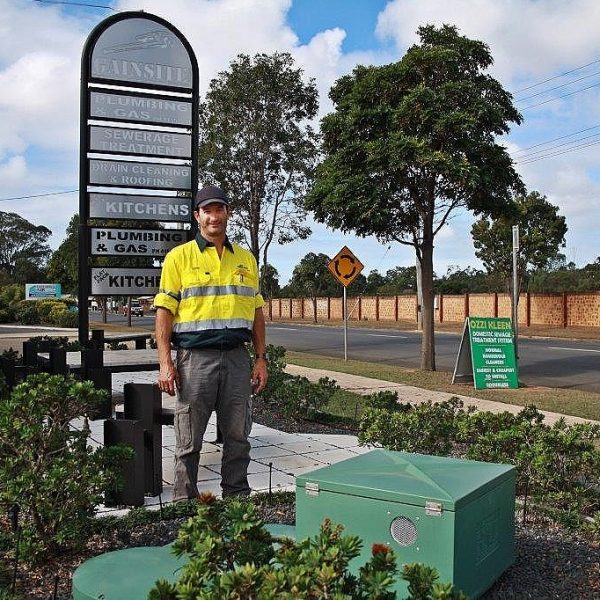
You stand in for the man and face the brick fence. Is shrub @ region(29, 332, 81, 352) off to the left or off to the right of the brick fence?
left

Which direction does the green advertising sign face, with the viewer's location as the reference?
facing the viewer and to the right of the viewer

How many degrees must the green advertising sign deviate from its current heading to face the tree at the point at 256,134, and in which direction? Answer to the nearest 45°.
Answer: approximately 180°

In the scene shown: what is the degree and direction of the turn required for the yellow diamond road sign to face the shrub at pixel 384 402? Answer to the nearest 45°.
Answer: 0° — it already faces it

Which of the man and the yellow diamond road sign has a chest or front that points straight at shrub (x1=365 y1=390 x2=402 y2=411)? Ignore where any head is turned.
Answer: the yellow diamond road sign

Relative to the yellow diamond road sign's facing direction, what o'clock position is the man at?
The man is roughly at 12 o'clock from the yellow diamond road sign.

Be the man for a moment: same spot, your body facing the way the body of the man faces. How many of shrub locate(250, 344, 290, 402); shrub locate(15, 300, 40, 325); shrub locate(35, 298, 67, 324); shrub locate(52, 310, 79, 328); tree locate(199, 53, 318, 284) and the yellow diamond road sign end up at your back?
6

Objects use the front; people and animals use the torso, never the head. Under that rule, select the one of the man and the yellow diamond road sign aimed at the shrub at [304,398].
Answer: the yellow diamond road sign

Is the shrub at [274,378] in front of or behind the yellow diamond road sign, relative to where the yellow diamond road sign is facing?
in front

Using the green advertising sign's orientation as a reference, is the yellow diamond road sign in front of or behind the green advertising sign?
behind

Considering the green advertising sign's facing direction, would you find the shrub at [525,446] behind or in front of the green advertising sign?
in front

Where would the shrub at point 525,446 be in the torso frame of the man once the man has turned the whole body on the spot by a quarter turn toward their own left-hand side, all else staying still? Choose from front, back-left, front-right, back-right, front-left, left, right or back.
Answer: front

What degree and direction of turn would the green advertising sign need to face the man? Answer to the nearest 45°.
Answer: approximately 45° to its right

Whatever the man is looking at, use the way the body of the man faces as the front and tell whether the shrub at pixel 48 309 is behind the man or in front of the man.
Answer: behind
